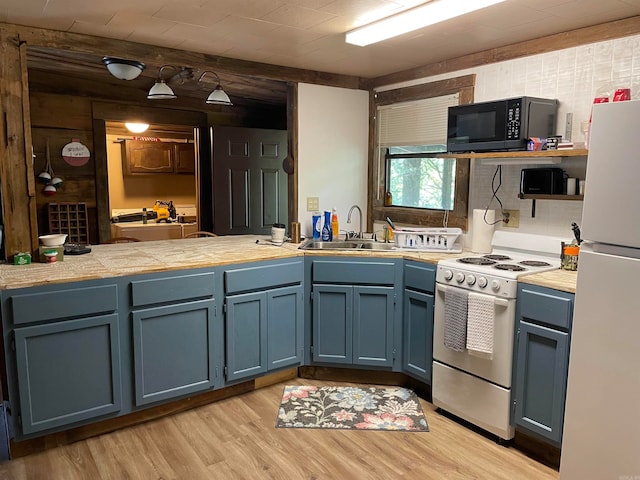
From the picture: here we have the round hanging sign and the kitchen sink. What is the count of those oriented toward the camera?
2

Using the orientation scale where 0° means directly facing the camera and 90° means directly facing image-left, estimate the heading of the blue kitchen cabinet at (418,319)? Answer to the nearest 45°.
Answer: approximately 45°

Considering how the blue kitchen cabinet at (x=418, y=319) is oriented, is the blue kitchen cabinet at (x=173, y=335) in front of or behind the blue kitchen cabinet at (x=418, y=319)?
in front

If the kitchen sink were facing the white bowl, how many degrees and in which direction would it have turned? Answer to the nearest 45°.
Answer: approximately 45° to its right

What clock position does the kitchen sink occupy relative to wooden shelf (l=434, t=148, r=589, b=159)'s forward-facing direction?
The kitchen sink is roughly at 2 o'clock from the wooden shelf.

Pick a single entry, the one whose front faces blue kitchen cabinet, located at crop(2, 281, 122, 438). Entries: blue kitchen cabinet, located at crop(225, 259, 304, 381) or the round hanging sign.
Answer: the round hanging sign

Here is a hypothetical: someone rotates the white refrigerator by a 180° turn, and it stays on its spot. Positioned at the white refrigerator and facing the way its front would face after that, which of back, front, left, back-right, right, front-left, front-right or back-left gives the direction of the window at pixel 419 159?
left

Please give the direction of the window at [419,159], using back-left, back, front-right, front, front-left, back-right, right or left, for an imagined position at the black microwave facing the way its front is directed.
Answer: right

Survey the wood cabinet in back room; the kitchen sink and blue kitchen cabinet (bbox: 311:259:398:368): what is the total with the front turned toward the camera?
3

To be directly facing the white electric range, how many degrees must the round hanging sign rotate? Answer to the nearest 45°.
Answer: approximately 45° to its left

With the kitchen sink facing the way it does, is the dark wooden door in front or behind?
behind

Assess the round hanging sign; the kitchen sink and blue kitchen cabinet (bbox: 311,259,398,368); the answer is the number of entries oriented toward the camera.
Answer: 3

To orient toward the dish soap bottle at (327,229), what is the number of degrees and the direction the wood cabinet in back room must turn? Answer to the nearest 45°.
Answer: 0° — it already faces it

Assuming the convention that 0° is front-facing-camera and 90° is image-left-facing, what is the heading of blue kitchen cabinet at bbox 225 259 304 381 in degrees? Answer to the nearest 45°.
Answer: approximately 315°

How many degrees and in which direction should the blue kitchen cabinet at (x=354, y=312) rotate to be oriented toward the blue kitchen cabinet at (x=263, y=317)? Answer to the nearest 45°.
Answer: approximately 90° to its right
